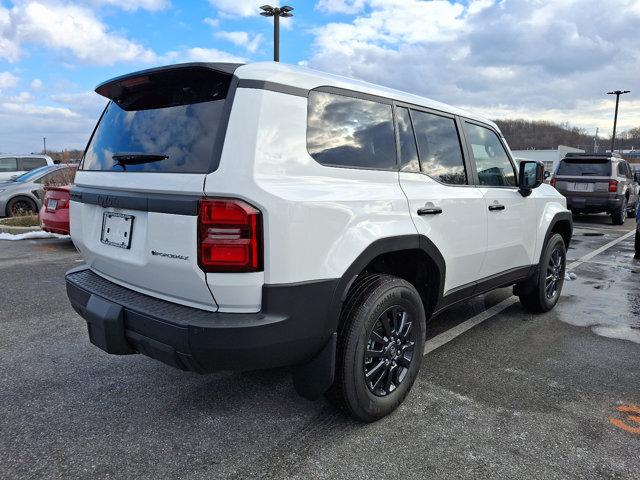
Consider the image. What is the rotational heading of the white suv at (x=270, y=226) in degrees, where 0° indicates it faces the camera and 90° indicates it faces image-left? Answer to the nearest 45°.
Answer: approximately 225°

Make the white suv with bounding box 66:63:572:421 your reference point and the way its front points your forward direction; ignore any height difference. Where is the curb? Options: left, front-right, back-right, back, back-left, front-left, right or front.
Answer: left

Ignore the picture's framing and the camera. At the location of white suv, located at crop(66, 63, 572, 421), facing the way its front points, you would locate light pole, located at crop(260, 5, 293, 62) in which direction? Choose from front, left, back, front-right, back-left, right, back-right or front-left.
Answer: front-left

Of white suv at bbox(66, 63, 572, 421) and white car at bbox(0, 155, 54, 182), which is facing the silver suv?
the white suv

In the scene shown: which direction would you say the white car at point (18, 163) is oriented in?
to the viewer's left

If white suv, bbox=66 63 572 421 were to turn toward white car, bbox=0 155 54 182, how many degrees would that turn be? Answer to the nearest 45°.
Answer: approximately 90° to its left

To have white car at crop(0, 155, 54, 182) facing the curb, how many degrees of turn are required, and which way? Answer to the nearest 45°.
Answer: approximately 90° to its left

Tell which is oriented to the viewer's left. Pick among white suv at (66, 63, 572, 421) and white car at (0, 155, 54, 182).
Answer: the white car

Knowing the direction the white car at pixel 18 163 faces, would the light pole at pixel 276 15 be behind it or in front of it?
behind

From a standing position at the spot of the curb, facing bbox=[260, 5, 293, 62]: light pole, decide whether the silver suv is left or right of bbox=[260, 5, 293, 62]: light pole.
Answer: right

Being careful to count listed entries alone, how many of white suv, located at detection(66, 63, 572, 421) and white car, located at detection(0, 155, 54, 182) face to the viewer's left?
1
